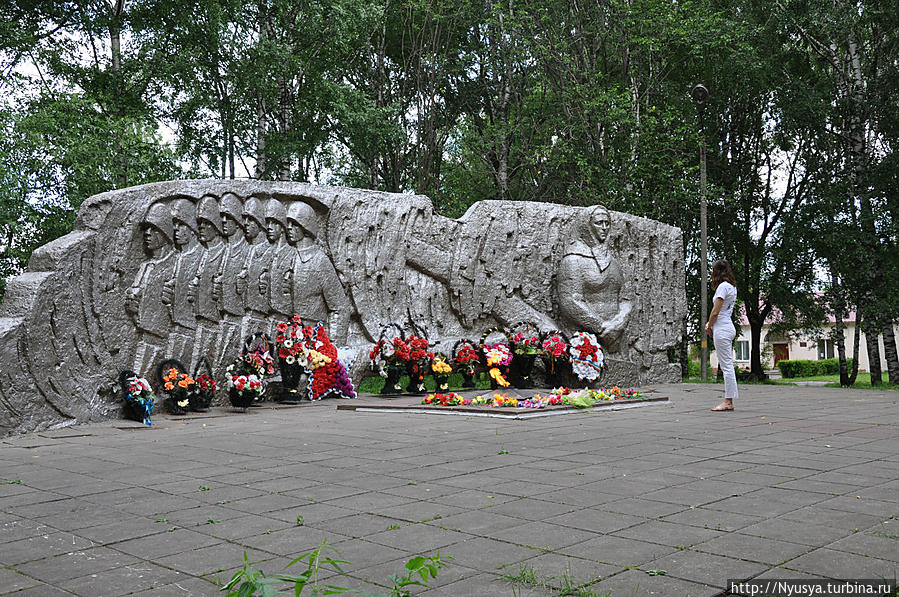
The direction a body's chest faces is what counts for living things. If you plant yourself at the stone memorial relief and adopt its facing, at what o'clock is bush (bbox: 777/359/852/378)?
The bush is roughly at 9 o'clock from the stone memorial relief.

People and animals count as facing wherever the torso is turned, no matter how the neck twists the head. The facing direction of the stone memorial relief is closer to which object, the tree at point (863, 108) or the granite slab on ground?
the granite slab on ground

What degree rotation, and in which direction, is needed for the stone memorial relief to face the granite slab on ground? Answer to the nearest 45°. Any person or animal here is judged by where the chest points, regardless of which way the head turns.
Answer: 0° — it already faces it

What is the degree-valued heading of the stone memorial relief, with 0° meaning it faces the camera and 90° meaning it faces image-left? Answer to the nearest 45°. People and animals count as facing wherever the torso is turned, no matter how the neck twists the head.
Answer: approximately 315°

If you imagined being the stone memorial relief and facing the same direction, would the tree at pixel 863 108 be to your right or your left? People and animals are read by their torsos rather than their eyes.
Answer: on your left
